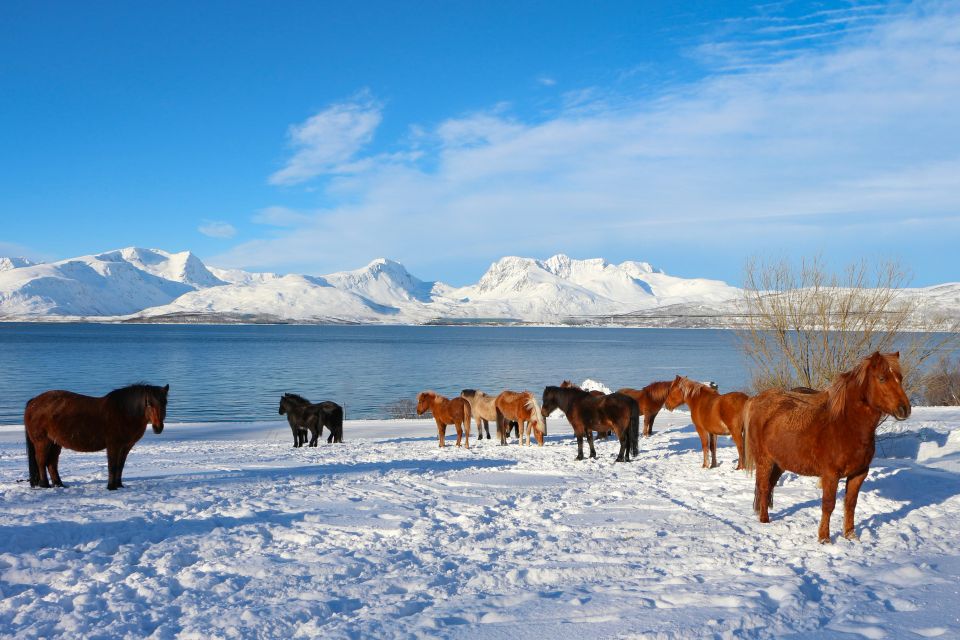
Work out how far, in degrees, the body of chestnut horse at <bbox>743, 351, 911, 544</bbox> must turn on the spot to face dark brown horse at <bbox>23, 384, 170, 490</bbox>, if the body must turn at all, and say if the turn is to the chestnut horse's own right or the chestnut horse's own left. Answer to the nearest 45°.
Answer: approximately 135° to the chestnut horse's own right

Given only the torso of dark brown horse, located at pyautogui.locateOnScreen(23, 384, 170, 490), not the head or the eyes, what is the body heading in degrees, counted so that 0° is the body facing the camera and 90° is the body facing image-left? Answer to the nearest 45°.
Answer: approximately 270°

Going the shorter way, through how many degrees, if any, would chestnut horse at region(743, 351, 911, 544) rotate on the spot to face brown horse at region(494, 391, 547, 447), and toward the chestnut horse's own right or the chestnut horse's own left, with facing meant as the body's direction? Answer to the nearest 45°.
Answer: approximately 180°

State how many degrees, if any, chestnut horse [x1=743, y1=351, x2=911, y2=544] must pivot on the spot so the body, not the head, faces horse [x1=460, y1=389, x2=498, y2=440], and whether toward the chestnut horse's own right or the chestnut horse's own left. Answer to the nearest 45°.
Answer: approximately 180°

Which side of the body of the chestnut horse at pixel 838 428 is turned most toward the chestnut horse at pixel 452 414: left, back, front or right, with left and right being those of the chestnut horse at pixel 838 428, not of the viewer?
back
